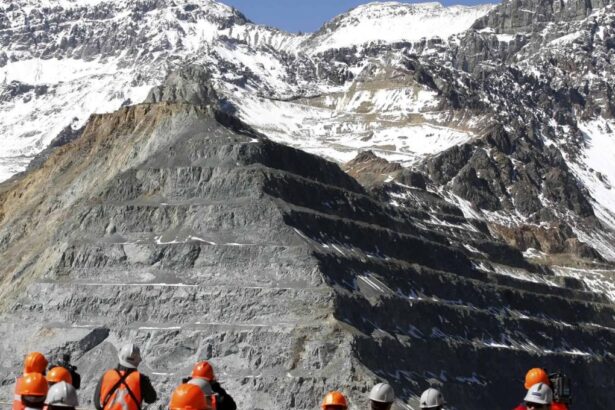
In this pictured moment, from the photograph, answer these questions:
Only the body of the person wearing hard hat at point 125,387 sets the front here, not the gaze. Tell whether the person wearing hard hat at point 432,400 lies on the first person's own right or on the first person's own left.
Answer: on the first person's own right

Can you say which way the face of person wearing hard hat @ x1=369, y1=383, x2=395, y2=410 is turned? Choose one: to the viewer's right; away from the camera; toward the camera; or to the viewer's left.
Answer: away from the camera

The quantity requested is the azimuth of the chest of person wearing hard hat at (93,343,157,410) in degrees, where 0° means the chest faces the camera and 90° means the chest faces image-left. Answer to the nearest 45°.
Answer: approximately 180°

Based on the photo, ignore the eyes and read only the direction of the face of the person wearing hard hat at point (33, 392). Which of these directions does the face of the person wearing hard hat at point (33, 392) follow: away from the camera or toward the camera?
away from the camera

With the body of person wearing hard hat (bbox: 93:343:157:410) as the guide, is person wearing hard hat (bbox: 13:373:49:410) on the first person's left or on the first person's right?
on the first person's left

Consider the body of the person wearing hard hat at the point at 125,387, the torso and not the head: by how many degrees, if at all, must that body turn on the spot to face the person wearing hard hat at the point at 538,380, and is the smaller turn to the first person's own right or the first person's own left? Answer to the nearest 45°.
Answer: approximately 90° to the first person's own right

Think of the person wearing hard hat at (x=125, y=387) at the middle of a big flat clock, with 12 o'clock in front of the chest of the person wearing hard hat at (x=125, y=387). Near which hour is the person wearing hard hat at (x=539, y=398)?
the person wearing hard hat at (x=539, y=398) is roughly at 4 o'clock from the person wearing hard hat at (x=125, y=387).

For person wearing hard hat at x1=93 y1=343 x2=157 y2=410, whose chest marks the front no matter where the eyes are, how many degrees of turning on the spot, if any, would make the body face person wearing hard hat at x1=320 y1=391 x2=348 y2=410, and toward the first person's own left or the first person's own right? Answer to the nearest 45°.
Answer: approximately 90° to the first person's own right
